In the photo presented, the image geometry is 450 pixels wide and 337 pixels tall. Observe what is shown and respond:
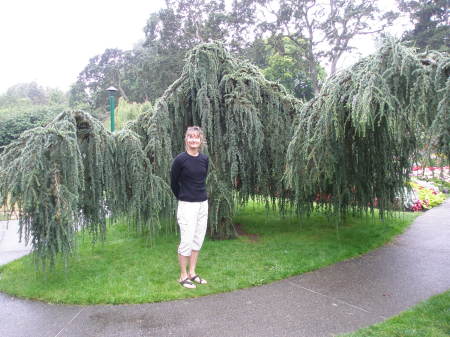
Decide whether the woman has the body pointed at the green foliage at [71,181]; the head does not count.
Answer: no

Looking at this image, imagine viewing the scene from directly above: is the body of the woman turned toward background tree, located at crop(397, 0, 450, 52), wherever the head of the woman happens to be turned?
no

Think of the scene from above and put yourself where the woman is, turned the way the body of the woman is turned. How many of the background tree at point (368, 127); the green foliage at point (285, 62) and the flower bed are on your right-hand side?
0

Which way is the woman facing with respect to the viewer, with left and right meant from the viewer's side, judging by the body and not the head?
facing the viewer and to the right of the viewer

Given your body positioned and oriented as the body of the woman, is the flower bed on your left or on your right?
on your left

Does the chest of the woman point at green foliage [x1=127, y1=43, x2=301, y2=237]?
no

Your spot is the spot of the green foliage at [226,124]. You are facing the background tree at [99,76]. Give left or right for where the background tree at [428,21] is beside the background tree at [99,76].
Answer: right

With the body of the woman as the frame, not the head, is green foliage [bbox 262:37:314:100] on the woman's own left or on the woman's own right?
on the woman's own left

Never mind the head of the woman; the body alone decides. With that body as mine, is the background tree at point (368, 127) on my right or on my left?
on my left

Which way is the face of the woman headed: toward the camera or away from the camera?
toward the camera

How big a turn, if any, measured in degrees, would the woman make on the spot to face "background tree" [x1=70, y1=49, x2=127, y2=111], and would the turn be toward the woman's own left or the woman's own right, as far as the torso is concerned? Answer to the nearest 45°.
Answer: approximately 135° to the woman's own left
